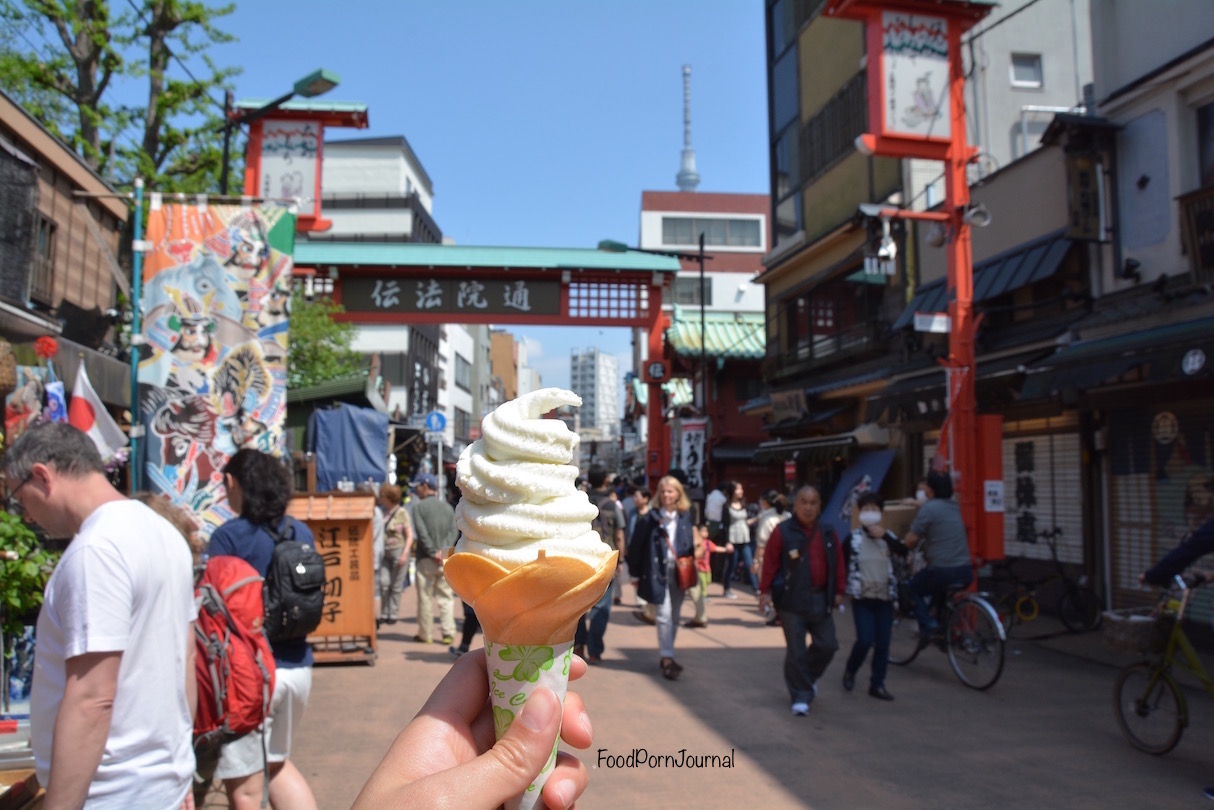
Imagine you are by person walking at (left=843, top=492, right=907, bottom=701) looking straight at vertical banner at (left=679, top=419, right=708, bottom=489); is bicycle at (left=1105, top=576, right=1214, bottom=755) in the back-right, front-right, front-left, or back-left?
back-right

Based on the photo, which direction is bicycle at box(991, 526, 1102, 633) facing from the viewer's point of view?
to the viewer's right

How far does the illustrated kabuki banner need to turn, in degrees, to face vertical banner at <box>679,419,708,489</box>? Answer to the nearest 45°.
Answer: approximately 135° to its left

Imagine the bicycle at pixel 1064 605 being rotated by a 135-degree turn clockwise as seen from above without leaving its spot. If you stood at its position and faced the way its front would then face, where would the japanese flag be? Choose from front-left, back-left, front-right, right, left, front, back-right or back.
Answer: front

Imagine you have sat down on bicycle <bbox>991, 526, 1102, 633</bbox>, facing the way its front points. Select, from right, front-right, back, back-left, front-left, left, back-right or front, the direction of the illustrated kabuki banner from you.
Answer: back-right

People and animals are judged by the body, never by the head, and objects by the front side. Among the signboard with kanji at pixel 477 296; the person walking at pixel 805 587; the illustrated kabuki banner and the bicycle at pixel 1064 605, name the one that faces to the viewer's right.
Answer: the bicycle

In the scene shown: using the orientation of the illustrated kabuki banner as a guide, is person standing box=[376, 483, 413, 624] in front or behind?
behind

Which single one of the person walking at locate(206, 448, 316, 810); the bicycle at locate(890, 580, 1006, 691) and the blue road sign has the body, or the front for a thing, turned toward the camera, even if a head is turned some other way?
the blue road sign

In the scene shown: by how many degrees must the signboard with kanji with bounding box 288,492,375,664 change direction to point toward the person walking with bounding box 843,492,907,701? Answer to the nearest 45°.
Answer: approximately 45° to its left

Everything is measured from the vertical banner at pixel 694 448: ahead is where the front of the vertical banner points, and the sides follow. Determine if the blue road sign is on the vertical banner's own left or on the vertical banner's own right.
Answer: on the vertical banner's own right

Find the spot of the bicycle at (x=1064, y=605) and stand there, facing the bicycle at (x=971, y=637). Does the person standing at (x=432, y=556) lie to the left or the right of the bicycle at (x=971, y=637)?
right

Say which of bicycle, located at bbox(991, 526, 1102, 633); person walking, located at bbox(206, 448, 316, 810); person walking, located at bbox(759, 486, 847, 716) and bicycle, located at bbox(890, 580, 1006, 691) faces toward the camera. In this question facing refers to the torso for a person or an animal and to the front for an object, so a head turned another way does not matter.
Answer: person walking, located at bbox(759, 486, 847, 716)

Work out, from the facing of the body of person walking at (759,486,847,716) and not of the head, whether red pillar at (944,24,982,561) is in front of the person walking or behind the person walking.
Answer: behind

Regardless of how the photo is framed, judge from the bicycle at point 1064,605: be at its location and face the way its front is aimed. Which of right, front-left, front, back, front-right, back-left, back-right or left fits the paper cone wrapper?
right

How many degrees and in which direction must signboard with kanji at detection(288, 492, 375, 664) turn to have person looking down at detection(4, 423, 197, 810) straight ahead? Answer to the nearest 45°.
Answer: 0° — it already faces them
